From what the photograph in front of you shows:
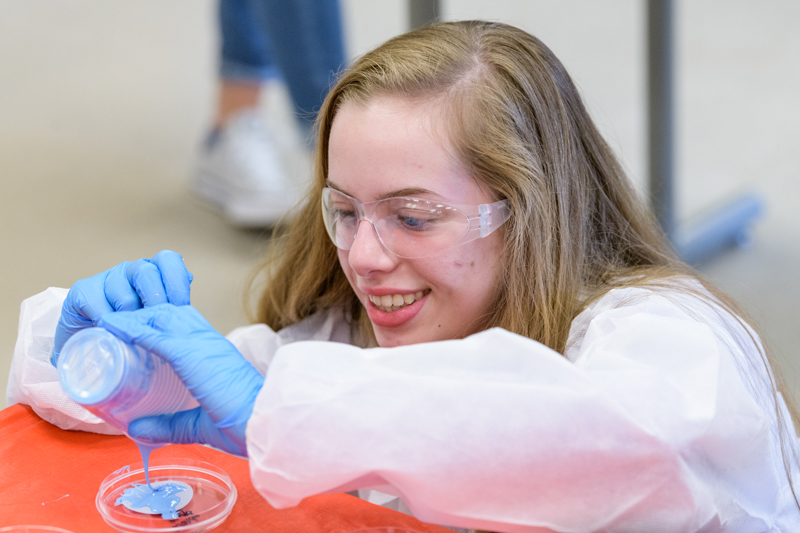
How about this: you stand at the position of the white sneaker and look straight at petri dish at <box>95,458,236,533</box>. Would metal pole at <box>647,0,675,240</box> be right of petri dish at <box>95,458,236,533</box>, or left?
left

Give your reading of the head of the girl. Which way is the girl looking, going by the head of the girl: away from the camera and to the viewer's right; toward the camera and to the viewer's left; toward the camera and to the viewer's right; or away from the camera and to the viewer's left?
toward the camera and to the viewer's left

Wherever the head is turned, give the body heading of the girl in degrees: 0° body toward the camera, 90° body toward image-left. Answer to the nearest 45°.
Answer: approximately 45°

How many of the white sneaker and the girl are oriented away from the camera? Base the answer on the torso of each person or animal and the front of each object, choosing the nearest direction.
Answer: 0

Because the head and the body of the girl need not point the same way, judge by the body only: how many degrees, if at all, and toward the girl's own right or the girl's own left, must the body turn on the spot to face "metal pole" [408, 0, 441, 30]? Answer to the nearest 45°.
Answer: approximately 135° to the girl's own right
